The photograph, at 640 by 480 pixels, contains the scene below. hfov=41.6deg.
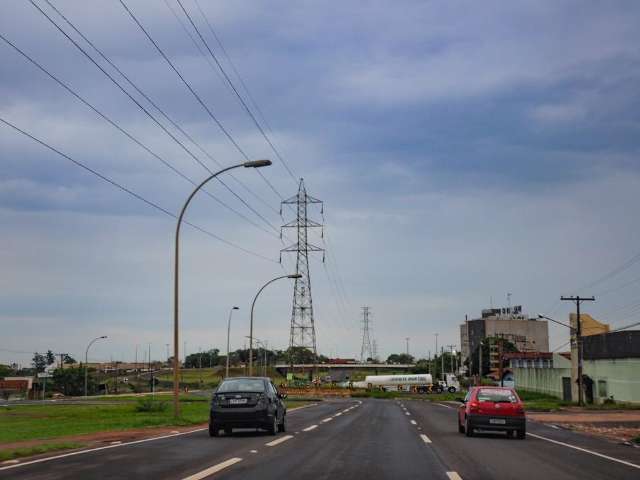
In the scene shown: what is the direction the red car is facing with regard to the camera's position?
facing away from the viewer

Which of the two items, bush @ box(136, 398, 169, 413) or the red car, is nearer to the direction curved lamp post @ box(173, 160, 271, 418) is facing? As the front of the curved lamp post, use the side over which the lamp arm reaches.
the red car

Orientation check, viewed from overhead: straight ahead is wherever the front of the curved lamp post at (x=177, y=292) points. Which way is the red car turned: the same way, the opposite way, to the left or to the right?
to the left

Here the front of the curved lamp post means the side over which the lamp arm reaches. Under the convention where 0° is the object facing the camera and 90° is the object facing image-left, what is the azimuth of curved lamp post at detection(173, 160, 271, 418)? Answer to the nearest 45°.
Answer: approximately 270°

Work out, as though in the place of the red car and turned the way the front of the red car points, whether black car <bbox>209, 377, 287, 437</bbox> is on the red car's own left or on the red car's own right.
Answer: on the red car's own left

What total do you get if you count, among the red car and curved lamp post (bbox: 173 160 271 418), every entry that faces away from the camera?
1

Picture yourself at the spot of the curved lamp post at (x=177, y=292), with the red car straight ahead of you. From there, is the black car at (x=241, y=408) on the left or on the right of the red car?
right

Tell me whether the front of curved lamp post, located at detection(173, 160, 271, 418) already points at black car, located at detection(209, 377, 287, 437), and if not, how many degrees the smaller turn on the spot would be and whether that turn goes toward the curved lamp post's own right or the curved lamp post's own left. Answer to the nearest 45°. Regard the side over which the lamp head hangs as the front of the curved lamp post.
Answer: approximately 90° to the curved lamp post's own right

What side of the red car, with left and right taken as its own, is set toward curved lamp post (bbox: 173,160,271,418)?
left

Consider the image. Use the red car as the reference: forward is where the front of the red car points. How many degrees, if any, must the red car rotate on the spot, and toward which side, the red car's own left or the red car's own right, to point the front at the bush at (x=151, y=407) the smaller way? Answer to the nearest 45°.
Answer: approximately 45° to the red car's own left

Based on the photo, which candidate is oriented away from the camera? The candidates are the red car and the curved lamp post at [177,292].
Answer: the red car

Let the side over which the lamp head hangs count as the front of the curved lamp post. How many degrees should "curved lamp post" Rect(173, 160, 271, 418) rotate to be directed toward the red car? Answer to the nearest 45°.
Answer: approximately 45° to its right

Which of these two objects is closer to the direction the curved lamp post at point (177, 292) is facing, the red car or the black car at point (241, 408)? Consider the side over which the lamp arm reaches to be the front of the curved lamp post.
the red car
